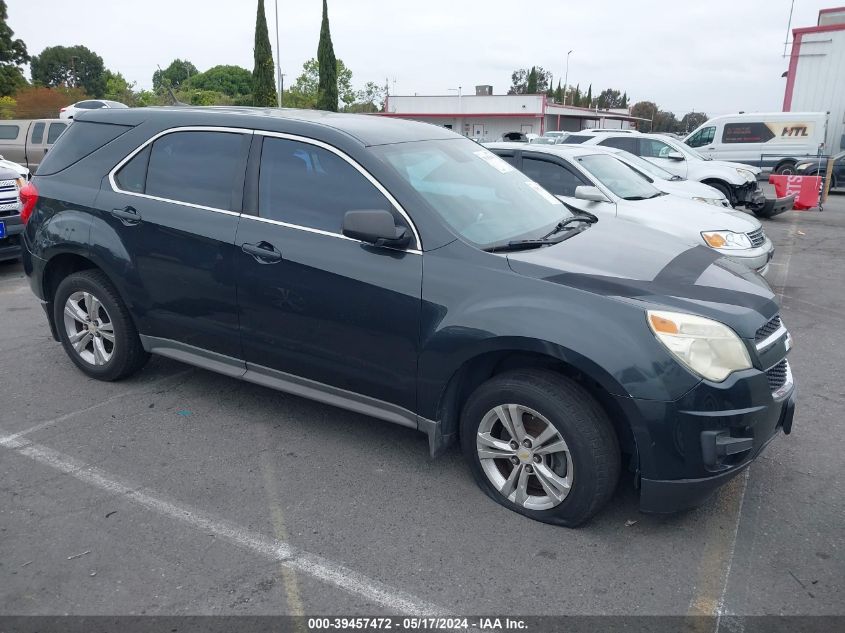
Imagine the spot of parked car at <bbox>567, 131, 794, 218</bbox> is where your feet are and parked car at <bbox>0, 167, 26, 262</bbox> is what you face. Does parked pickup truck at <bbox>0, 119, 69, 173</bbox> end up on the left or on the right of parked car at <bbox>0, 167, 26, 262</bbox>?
right

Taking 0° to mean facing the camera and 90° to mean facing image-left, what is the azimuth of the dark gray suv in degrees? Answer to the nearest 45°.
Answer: approximately 315°

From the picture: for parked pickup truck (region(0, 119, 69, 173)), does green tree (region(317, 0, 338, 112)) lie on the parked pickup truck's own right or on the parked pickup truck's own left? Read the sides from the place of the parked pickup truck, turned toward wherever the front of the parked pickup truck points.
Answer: on the parked pickup truck's own left

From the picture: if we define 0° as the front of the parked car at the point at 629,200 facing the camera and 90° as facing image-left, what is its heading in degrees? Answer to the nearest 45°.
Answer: approximately 315°

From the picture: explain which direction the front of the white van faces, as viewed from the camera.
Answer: facing to the left of the viewer

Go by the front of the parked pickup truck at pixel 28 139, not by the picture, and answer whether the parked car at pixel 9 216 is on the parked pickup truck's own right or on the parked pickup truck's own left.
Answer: on the parked pickup truck's own right

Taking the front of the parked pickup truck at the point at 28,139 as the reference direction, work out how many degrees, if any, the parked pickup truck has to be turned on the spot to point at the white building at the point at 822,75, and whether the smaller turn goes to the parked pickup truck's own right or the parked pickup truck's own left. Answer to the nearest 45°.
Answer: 0° — it already faces it

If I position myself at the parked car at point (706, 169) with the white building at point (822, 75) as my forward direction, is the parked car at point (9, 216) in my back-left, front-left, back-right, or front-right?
back-left

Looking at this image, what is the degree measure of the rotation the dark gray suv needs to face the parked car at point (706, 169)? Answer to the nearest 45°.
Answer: approximately 90° to its left

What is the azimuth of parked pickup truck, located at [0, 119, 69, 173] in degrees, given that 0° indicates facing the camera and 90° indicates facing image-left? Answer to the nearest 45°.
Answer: approximately 270°

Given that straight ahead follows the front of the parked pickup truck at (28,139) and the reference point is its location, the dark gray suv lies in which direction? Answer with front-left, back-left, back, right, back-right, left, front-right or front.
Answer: right
